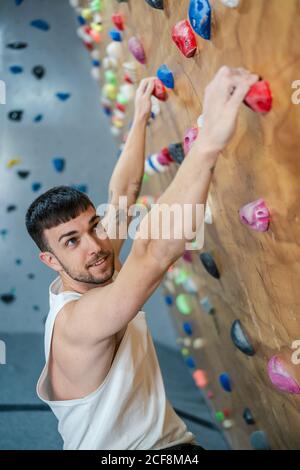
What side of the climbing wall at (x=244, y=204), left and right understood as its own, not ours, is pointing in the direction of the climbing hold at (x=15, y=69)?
right

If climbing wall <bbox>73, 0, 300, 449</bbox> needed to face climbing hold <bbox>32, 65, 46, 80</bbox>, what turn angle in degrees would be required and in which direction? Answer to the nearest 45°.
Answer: approximately 90° to its right

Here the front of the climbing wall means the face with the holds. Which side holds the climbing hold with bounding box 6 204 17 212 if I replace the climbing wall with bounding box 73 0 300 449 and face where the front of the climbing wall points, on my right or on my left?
on my right

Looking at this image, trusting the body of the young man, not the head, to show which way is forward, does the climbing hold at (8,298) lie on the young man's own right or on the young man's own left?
on the young man's own left

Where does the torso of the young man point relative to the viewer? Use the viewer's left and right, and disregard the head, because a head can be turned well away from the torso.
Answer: facing to the right of the viewer

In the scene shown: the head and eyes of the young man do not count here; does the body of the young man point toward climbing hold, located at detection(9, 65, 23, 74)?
no

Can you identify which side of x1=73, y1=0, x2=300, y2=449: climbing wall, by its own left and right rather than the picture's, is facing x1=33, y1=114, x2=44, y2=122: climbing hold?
right

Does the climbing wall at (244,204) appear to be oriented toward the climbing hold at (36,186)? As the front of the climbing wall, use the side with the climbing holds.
no

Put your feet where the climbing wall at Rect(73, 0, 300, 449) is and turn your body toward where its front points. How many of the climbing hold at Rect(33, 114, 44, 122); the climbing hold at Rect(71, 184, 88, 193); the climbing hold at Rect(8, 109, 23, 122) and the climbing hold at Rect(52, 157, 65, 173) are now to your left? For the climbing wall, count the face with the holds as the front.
0
